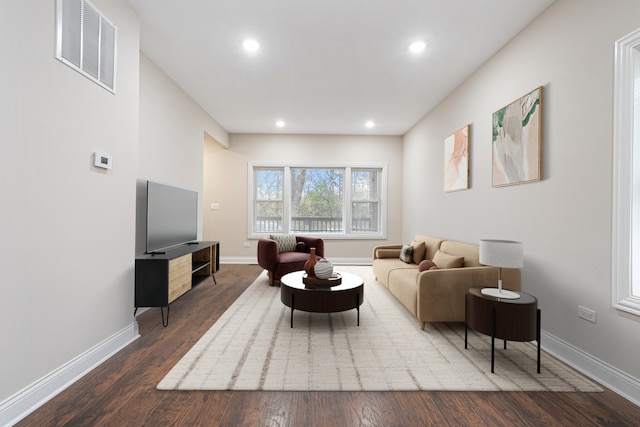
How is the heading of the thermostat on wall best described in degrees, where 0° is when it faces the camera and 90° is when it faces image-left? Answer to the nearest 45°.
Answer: approximately 315°

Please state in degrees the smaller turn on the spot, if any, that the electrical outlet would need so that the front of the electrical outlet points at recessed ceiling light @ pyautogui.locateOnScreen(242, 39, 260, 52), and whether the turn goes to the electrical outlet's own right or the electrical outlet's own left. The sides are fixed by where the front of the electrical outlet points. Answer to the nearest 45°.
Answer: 0° — it already faces it

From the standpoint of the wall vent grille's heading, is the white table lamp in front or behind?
in front

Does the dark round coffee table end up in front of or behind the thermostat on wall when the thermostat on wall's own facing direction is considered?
in front

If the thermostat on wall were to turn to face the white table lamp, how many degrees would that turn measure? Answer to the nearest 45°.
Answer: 0° — it already faces it

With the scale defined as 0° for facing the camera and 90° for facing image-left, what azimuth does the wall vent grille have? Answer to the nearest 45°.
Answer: approximately 315°

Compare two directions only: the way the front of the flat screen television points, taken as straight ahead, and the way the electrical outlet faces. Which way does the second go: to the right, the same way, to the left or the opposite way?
the opposite way

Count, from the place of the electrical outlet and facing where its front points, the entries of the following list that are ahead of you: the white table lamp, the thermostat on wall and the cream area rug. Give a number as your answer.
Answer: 3

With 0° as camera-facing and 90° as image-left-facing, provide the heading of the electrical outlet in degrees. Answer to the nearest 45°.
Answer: approximately 45°

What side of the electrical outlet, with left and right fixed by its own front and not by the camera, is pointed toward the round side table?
front
